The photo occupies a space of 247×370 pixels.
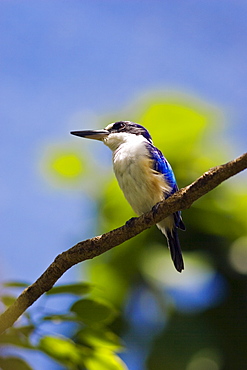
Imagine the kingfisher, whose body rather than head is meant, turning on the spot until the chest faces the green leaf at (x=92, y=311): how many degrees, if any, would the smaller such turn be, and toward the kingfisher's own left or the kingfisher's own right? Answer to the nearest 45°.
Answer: approximately 45° to the kingfisher's own left

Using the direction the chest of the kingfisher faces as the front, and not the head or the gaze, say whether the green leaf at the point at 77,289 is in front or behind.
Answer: in front

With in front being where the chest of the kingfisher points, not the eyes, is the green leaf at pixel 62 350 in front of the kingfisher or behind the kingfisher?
in front

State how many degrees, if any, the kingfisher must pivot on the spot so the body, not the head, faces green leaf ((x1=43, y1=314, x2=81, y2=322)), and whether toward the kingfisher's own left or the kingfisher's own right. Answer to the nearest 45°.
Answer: approximately 45° to the kingfisher's own left

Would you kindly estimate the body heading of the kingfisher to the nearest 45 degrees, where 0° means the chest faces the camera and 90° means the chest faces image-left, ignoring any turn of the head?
approximately 45°
